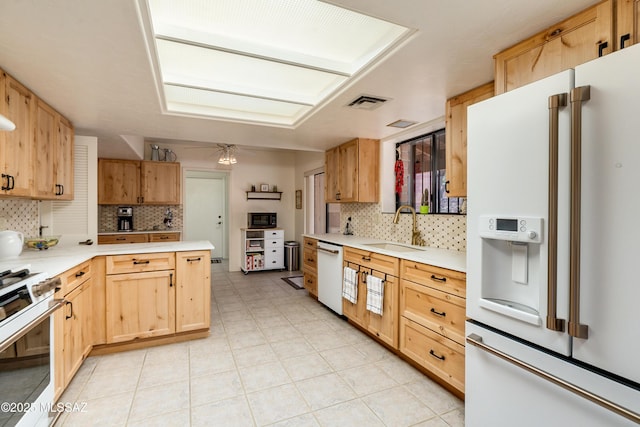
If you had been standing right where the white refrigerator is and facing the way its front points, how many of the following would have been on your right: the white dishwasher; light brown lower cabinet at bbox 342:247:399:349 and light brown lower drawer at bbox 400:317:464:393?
3

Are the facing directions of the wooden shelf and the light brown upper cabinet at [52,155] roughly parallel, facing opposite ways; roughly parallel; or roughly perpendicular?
roughly perpendicular

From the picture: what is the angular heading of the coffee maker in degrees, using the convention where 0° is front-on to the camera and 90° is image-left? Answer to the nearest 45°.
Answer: approximately 0°

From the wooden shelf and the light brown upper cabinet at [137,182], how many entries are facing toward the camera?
2

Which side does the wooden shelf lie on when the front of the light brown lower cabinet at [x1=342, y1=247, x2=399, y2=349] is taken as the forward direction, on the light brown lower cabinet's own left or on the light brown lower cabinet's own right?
on the light brown lower cabinet's own right

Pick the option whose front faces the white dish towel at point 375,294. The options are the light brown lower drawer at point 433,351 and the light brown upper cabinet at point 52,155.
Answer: the light brown upper cabinet

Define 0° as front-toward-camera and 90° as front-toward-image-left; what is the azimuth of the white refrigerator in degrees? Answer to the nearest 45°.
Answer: approximately 45°

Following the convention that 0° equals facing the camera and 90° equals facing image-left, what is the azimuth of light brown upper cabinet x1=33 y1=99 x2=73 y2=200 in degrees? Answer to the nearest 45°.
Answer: approximately 315°

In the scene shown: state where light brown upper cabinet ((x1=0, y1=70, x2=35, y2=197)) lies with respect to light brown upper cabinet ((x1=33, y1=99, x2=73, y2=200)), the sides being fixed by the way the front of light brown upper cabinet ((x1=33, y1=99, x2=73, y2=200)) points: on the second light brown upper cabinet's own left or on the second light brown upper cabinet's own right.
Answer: on the second light brown upper cabinet's own right

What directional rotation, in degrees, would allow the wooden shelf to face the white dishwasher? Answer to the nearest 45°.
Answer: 0° — it already faces it

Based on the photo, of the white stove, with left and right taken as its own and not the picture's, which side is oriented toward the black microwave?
left

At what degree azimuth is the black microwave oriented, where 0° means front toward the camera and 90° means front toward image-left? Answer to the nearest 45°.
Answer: approximately 0°
